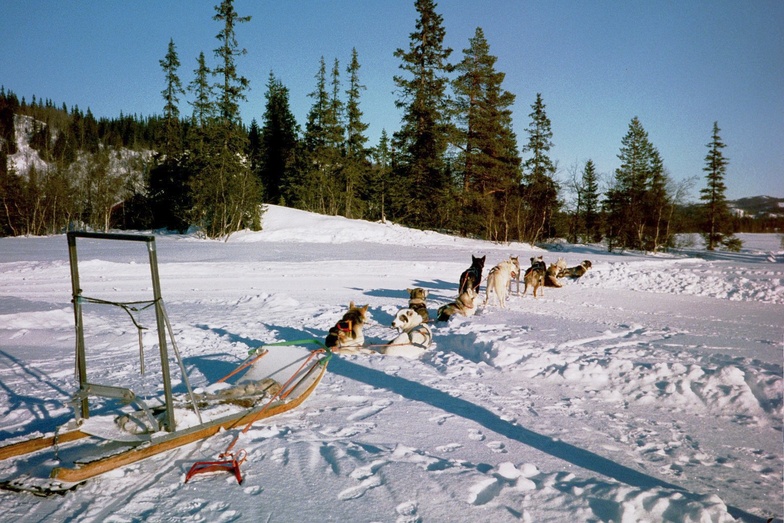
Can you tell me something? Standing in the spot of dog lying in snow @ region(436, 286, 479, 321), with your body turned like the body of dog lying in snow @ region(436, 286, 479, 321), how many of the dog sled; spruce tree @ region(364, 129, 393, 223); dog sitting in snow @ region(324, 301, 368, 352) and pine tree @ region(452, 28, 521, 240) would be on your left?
2

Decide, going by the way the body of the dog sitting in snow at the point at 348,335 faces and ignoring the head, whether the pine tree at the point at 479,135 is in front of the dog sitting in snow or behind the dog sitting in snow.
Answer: in front

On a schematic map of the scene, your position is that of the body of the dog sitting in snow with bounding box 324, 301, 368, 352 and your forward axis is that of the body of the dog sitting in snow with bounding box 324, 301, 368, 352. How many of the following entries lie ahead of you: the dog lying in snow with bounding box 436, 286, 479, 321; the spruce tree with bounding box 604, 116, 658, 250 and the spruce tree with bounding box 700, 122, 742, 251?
3

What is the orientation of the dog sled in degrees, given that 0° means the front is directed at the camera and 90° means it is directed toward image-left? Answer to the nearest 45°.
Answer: approximately 225°

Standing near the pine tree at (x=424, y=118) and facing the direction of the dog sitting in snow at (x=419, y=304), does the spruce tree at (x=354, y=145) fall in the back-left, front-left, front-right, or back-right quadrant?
back-right

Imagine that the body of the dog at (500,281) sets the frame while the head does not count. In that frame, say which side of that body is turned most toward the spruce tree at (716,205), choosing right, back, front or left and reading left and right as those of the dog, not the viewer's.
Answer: front
